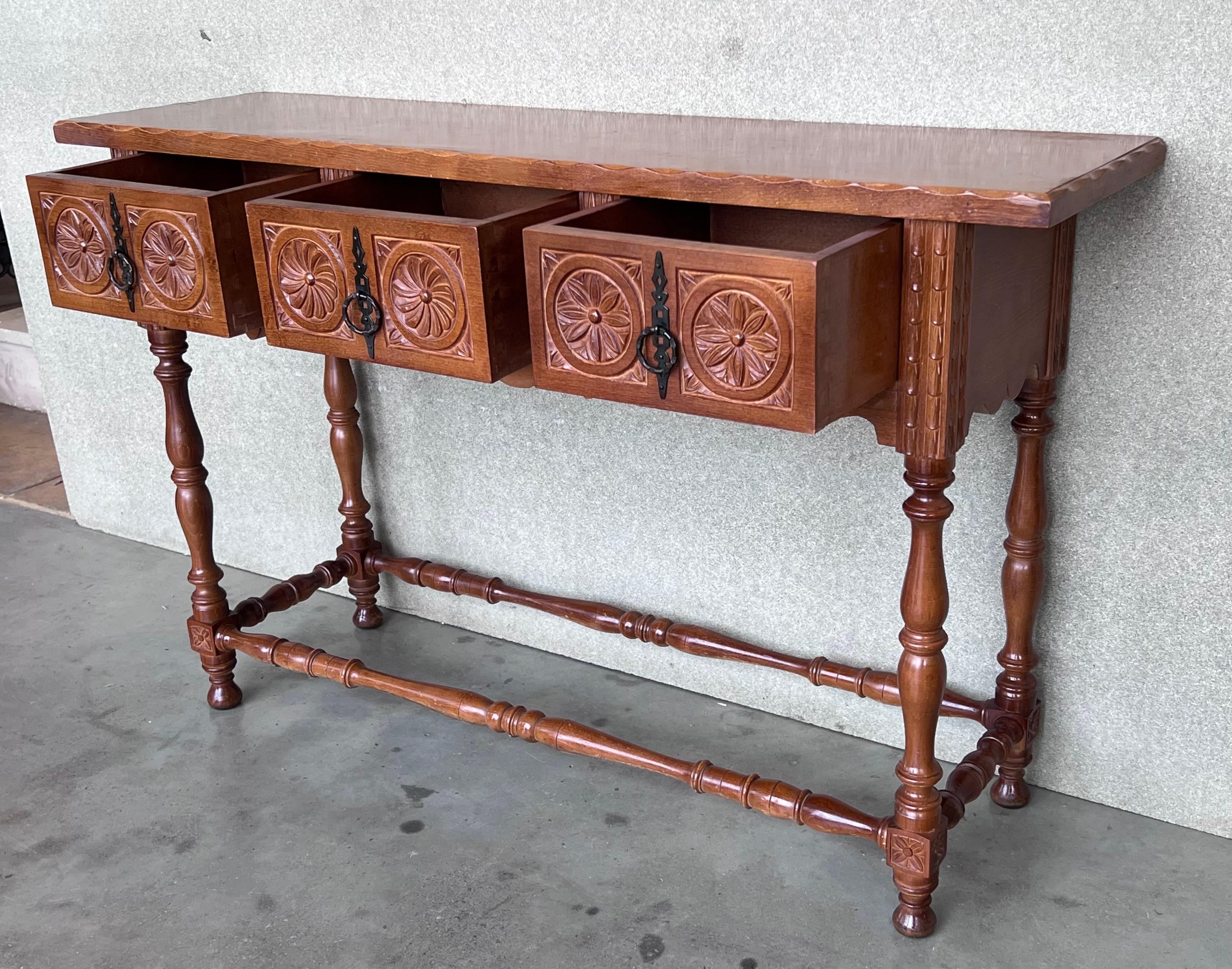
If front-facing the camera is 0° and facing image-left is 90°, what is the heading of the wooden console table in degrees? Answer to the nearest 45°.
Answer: approximately 45°
